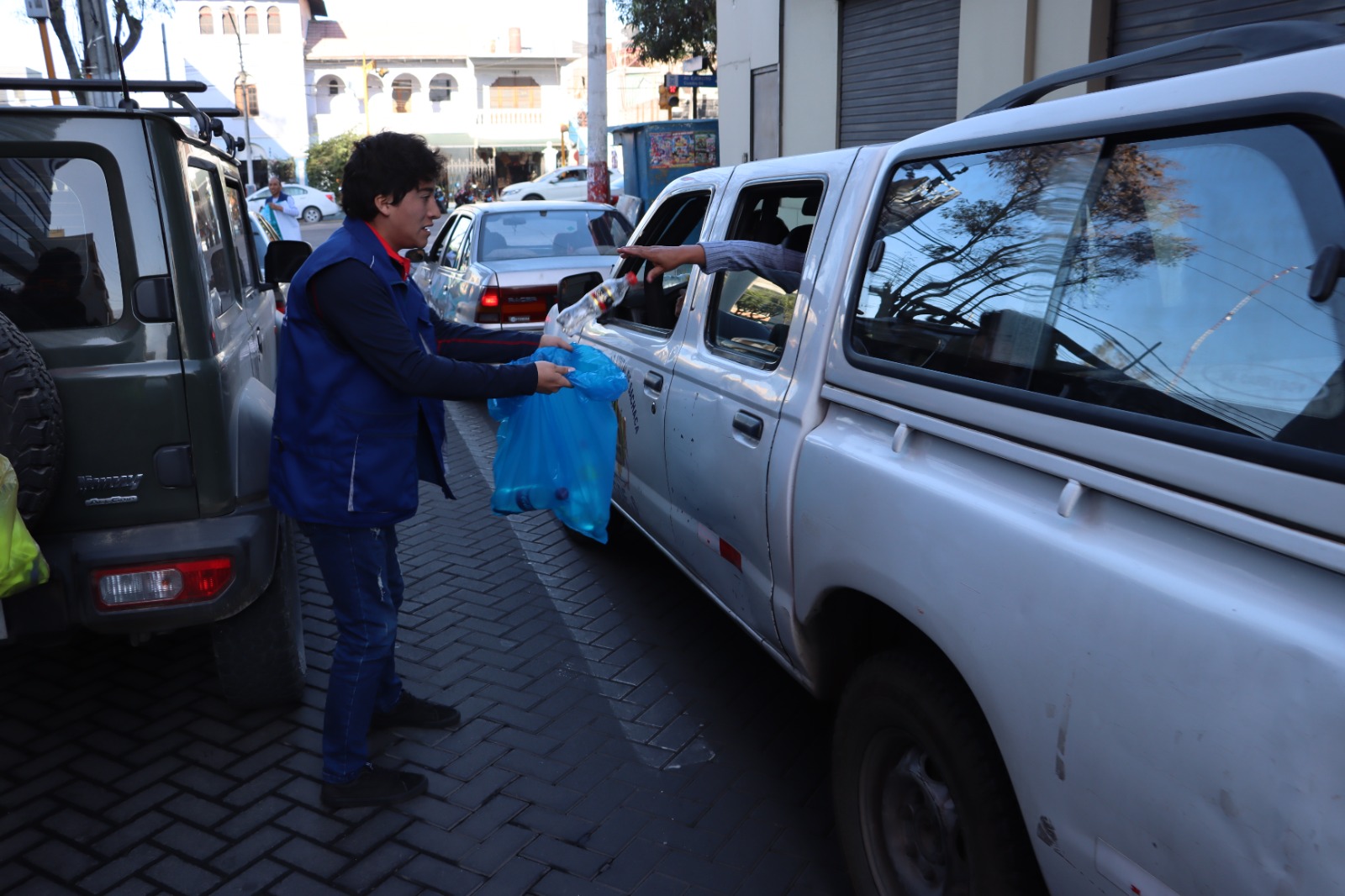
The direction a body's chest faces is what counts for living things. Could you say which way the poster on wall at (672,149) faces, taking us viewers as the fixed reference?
facing the viewer

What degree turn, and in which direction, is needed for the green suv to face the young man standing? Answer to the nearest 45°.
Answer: approximately 135° to its right

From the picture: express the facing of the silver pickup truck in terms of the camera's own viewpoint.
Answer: facing away from the viewer and to the left of the viewer

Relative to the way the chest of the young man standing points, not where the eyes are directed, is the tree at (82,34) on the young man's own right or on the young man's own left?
on the young man's own left

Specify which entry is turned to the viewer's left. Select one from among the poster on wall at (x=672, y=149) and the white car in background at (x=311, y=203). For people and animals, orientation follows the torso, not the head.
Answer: the white car in background

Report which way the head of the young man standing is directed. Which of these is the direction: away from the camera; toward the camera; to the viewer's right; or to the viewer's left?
to the viewer's right

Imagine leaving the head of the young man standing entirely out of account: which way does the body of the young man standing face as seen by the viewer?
to the viewer's right

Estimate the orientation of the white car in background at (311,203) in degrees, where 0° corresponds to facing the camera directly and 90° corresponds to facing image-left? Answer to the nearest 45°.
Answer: approximately 90°

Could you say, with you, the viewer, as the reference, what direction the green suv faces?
facing away from the viewer

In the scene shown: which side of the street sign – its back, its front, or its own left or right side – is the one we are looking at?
front

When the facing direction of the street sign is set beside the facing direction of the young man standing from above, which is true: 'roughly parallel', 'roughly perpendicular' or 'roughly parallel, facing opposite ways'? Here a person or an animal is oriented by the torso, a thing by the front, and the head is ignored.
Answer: roughly perpendicular

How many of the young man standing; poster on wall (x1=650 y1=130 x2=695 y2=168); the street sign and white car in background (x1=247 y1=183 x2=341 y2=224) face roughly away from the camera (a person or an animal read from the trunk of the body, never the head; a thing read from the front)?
0

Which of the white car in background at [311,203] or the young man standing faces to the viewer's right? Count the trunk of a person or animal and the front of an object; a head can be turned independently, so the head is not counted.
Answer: the young man standing

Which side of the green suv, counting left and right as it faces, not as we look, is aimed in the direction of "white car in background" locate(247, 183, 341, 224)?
front

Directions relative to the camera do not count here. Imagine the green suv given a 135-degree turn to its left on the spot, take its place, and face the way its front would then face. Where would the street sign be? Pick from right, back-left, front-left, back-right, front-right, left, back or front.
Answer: back

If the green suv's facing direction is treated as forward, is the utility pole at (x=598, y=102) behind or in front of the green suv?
in front
